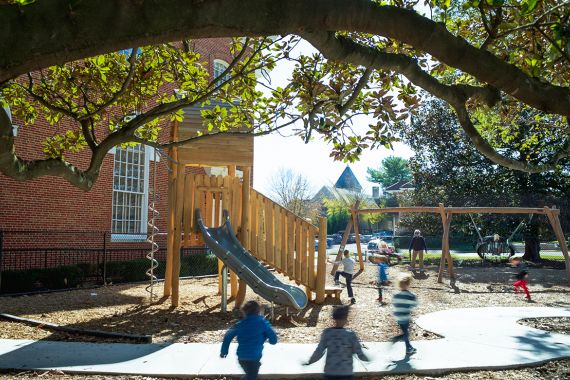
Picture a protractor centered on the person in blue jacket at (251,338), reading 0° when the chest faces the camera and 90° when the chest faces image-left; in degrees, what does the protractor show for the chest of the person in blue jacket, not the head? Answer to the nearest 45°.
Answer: approximately 180°

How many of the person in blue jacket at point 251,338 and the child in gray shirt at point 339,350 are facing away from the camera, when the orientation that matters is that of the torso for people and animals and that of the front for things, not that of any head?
2

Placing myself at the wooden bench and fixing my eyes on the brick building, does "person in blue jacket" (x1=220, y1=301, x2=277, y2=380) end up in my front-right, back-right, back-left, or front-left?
back-left

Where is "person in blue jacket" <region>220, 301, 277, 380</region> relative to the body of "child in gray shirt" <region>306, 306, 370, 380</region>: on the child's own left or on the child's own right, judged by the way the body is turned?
on the child's own left

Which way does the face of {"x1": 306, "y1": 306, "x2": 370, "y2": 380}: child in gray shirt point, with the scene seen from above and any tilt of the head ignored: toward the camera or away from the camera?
away from the camera

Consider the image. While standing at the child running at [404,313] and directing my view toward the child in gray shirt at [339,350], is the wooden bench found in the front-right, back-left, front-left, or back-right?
back-right

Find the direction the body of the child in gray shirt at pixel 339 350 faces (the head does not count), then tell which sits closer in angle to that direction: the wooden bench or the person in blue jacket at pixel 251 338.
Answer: the wooden bench

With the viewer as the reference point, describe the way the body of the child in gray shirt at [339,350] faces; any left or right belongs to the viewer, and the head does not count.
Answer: facing away from the viewer

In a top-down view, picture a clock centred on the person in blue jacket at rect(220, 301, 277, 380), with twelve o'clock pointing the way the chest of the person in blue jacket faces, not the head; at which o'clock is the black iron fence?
The black iron fence is roughly at 11 o'clock from the person in blue jacket.
